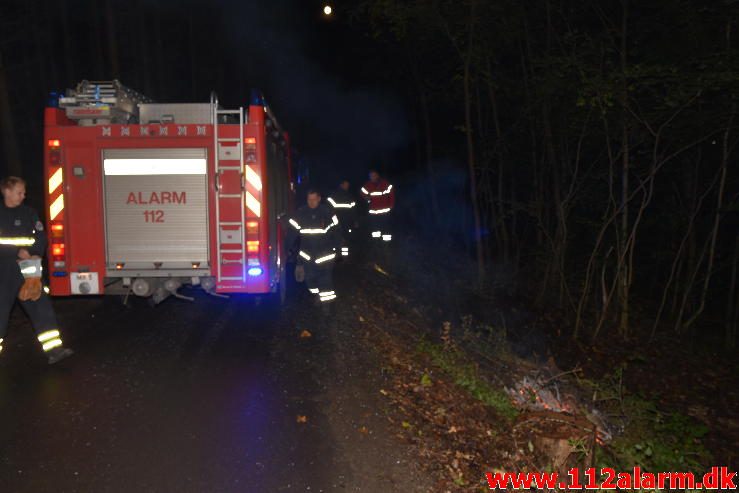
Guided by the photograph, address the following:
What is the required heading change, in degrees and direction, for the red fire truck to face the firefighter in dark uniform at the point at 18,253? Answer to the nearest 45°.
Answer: approximately 135° to its left

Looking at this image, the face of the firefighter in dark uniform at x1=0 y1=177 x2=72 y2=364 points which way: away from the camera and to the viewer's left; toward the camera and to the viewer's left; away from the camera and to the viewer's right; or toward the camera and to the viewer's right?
toward the camera and to the viewer's right

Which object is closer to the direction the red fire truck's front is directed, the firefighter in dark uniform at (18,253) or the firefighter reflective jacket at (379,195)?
the firefighter reflective jacket

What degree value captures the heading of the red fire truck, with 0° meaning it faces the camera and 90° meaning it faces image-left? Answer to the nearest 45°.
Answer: approximately 180°

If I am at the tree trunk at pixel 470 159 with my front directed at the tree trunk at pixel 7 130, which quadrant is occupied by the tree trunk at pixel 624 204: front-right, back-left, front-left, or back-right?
back-left

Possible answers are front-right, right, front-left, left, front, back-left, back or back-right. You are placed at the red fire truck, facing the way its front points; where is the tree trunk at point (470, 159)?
front-right
